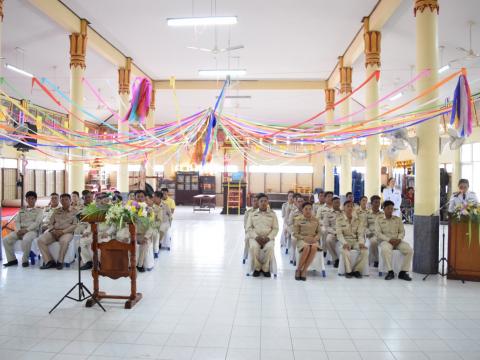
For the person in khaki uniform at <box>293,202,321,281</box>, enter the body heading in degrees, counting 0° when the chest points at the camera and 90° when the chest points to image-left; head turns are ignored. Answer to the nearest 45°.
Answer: approximately 0°

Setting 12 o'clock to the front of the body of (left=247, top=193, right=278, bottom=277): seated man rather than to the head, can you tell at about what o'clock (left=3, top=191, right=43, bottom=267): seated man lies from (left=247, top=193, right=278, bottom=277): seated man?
(left=3, top=191, right=43, bottom=267): seated man is roughly at 3 o'clock from (left=247, top=193, right=278, bottom=277): seated man.
